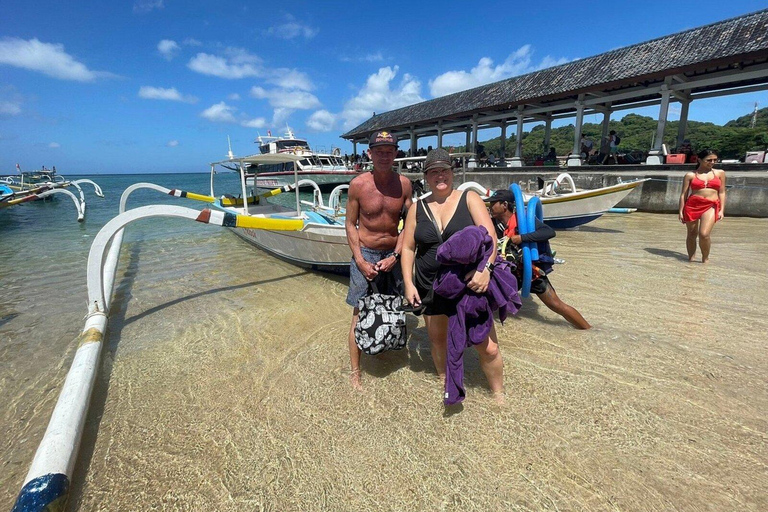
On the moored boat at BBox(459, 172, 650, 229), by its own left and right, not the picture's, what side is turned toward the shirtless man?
right

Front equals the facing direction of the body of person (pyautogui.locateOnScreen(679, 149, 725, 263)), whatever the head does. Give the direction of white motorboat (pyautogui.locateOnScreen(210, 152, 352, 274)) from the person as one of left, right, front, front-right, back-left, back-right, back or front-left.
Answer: front-right

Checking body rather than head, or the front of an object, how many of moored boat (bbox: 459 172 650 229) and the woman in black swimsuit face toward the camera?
1

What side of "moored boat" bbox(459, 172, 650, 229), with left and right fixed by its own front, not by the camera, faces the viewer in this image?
right

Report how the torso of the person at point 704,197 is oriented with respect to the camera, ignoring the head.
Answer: toward the camera

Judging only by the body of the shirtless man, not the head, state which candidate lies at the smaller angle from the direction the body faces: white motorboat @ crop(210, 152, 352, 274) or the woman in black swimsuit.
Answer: the woman in black swimsuit

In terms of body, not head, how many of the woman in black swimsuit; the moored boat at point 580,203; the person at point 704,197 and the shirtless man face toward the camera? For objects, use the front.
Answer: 3

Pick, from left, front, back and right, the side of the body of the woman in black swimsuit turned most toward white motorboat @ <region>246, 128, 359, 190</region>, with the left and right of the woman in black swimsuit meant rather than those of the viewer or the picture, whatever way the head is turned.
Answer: back

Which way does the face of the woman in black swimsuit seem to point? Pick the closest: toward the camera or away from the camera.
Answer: toward the camera

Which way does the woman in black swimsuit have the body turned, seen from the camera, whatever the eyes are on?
toward the camera

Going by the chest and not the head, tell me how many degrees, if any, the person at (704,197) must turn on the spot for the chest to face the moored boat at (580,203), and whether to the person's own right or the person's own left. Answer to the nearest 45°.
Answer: approximately 135° to the person's own right

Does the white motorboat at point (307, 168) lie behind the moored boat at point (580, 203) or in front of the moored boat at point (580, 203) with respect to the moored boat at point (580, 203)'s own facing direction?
behind

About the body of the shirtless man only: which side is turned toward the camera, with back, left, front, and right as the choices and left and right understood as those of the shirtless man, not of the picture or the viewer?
front
